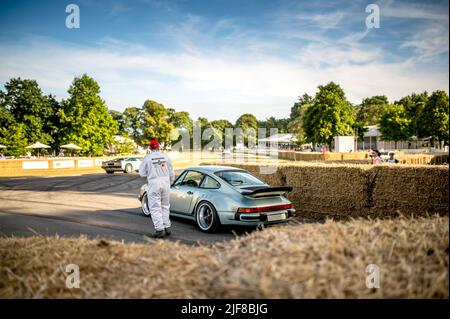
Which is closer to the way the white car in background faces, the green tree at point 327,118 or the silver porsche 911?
the silver porsche 911

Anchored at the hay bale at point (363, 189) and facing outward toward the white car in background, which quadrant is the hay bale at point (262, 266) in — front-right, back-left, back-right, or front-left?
back-left

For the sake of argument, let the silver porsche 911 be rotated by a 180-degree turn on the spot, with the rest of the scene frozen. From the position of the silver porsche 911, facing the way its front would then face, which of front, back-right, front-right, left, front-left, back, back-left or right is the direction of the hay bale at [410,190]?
front-left

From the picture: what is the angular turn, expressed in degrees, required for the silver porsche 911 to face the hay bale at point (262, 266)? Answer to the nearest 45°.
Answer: approximately 135° to its left

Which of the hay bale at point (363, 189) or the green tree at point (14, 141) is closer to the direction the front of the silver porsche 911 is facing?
the green tree

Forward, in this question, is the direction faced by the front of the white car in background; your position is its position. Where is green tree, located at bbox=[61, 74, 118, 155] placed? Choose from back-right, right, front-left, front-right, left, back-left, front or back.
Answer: back-right

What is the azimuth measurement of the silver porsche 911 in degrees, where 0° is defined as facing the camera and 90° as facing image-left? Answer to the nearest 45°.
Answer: approximately 135°
